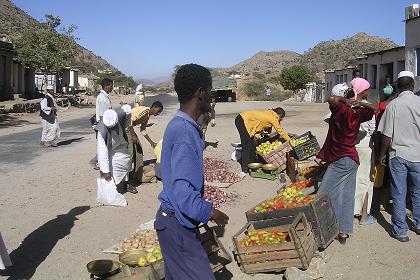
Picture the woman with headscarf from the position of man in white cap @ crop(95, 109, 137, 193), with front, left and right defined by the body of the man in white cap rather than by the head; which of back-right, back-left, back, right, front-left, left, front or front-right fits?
front-left

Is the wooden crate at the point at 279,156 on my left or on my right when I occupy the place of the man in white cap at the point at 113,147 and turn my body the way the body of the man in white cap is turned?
on my left

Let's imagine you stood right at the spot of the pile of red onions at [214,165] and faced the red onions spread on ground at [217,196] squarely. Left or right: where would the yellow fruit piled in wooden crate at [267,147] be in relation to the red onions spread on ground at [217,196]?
left

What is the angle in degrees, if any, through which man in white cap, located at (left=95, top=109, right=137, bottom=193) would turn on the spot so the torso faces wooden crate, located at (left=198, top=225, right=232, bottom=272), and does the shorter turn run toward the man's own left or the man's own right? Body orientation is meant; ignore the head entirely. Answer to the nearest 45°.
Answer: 0° — they already face it
